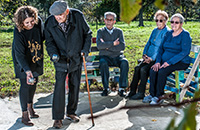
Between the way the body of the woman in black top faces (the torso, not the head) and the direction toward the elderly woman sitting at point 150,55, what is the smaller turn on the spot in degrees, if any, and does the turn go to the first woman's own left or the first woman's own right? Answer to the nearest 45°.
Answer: approximately 45° to the first woman's own left

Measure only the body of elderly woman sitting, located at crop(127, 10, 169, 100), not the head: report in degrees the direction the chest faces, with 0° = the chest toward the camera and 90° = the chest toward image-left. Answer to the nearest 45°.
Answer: approximately 45°

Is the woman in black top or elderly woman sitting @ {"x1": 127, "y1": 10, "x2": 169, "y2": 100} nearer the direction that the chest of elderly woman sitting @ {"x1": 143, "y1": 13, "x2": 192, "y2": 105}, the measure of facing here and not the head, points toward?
the woman in black top

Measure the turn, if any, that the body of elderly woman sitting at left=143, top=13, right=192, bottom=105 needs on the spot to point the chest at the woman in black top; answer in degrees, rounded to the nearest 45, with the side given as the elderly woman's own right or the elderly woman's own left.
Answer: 0° — they already face them

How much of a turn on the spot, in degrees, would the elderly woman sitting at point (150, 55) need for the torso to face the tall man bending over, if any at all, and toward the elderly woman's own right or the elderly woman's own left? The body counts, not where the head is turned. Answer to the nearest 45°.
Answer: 0° — they already face them

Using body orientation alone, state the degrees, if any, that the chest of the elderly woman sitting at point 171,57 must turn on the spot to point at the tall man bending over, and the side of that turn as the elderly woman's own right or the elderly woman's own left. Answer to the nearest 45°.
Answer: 0° — they already face them

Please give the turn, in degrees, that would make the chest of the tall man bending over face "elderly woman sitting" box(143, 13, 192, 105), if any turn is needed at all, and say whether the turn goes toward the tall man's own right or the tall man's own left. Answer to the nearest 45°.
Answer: approximately 90° to the tall man's own left
